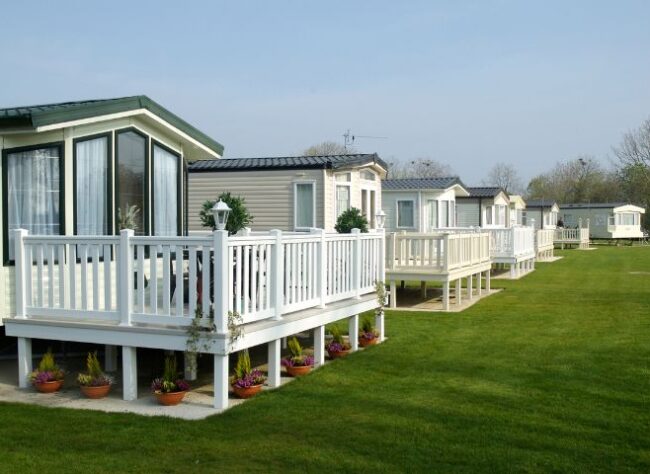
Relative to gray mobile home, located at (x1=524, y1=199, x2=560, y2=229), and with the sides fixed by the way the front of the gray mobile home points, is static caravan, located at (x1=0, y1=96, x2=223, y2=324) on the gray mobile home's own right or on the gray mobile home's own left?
on the gray mobile home's own right

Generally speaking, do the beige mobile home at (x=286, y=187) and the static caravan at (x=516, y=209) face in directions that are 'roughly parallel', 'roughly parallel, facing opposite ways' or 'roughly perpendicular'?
roughly parallel

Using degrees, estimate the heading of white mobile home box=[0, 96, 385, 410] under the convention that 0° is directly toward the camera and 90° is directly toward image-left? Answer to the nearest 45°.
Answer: approximately 315°

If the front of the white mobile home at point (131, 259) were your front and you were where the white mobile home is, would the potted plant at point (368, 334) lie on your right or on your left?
on your left

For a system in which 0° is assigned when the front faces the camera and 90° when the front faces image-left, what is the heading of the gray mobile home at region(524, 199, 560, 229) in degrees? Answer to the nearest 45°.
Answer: approximately 315°

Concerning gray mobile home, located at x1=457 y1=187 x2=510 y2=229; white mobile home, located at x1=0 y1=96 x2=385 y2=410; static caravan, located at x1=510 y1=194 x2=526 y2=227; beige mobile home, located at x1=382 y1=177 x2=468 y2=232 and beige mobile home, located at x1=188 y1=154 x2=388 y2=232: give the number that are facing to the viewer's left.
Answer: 0

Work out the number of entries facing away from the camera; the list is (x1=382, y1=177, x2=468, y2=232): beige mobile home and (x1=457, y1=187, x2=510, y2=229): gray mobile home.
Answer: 0

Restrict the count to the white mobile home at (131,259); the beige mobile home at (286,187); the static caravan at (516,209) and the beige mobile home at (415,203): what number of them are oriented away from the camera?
0

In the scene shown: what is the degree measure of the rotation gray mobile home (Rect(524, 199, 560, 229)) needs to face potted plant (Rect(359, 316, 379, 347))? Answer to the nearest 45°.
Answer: approximately 45° to its right

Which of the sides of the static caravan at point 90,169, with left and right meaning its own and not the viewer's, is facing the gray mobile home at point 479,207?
left

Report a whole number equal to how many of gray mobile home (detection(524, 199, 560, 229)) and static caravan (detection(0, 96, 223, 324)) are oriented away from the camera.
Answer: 0

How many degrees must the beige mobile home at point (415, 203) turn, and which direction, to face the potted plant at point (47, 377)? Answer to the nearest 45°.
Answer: approximately 45° to its right

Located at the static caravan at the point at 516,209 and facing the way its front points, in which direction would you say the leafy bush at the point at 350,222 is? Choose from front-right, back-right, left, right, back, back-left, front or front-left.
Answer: front-right

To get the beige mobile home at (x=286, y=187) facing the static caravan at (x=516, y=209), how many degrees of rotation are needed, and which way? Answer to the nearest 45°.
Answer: approximately 90° to its left

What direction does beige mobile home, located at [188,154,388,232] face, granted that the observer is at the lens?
facing the viewer and to the right of the viewer

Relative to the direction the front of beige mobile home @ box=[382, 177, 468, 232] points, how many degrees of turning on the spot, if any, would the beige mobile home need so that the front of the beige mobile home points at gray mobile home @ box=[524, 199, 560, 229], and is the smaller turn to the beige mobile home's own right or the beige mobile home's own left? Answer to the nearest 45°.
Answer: approximately 135° to the beige mobile home's own left

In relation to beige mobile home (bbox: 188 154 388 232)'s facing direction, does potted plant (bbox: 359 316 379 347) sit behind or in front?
in front
